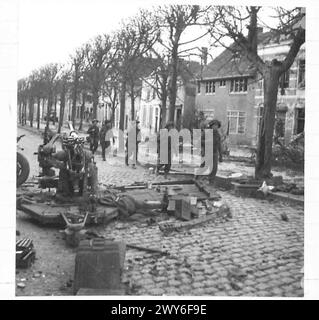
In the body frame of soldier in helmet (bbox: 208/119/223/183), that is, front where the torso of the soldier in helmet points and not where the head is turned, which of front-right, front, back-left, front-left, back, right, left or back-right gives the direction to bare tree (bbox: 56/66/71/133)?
front

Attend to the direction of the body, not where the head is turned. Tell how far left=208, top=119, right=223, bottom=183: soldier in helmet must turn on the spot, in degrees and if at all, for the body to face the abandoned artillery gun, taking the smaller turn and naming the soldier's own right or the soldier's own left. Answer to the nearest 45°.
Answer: approximately 45° to the soldier's own left

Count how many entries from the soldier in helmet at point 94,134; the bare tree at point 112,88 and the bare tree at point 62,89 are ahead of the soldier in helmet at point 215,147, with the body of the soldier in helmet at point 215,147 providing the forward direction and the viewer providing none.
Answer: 3

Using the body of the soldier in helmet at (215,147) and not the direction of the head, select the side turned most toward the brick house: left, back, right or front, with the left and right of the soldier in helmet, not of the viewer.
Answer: right

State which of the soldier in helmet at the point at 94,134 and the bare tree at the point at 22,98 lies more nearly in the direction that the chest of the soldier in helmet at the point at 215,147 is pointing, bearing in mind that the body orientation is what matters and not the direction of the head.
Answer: the soldier in helmet

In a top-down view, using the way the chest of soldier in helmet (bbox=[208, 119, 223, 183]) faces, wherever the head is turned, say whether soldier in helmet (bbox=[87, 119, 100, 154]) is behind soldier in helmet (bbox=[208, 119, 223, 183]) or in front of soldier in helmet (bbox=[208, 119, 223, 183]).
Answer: in front

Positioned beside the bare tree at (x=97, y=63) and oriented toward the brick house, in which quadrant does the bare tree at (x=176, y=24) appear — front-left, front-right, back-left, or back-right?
front-right

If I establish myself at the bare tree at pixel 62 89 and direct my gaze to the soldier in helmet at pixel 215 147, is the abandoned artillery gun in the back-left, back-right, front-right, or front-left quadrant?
front-right

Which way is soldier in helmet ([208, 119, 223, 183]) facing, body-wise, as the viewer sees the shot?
to the viewer's left
